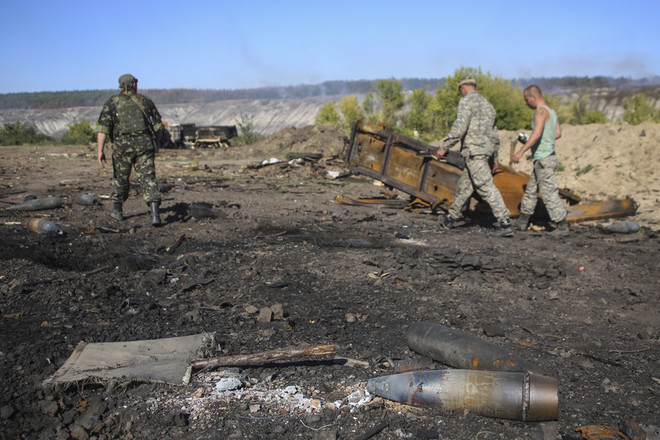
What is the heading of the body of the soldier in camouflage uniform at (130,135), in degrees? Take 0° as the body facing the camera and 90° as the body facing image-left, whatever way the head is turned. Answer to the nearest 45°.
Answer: approximately 180°

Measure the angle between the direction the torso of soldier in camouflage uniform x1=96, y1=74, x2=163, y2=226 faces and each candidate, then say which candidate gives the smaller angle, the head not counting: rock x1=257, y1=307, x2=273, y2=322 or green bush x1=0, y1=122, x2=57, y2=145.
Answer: the green bush

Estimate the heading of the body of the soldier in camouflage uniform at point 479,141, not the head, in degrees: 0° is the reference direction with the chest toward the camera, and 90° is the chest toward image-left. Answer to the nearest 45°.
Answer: approximately 135°

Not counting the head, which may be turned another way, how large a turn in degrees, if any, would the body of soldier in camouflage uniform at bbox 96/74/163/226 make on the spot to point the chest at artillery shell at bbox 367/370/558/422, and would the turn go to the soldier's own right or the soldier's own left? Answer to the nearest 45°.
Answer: approximately 180°

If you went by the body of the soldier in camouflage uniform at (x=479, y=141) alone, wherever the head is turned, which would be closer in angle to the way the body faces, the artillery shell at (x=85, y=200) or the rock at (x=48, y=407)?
the artillery shell

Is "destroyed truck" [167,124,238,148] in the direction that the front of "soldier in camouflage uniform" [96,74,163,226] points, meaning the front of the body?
yes

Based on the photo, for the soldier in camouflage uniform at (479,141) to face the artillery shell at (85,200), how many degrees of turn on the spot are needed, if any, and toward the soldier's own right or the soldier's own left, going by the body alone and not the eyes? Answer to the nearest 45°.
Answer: approximately 45° to the soldier's own left

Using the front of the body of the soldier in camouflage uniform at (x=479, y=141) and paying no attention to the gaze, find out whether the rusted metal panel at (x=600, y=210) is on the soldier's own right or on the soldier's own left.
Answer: on the soldier's own right

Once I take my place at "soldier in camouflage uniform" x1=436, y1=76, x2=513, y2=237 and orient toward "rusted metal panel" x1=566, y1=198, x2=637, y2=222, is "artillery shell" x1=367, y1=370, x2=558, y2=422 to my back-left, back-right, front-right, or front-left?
back-right

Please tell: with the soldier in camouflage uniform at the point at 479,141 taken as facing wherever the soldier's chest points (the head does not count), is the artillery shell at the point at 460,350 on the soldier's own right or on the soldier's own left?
on the soldier's own left
